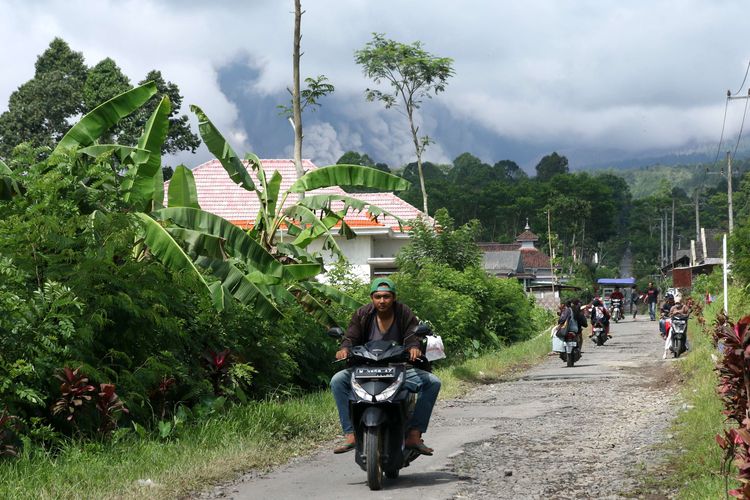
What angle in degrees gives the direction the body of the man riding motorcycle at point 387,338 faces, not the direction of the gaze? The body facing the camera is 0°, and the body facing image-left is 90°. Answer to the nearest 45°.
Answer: approximately 0°

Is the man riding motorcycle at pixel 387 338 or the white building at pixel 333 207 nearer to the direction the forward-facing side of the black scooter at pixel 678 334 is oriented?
the man riding motorcycle

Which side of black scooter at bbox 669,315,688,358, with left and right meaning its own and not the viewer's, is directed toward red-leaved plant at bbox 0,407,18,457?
front

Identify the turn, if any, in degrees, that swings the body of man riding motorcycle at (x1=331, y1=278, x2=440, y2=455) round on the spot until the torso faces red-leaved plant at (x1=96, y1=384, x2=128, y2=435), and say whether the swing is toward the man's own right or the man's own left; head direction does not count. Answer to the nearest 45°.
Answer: approximately 90° to the man's own right

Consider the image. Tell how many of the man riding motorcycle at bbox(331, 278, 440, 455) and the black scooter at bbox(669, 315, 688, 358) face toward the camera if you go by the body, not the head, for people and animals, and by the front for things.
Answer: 2

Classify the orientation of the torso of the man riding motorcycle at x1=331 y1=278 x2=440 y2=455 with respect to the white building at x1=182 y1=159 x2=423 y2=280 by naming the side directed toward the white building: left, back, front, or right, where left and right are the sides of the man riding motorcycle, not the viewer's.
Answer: back

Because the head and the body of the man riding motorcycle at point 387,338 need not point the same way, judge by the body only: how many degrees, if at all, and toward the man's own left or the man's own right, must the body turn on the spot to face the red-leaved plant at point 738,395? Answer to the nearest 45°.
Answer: approximately 45° to the man's own left

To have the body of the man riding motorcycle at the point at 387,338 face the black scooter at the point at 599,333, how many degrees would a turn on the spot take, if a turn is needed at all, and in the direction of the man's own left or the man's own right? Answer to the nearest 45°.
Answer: approximately 180°

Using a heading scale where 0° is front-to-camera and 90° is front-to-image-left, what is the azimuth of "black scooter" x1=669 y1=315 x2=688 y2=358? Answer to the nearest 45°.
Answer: approximately 0°

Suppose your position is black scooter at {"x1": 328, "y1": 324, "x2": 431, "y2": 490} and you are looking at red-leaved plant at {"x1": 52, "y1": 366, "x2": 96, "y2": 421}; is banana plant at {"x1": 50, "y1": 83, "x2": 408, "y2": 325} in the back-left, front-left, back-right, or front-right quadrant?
front-right

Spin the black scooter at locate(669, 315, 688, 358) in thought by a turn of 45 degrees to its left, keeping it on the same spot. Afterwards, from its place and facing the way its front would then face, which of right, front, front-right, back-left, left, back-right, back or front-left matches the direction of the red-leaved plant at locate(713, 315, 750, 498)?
front-right

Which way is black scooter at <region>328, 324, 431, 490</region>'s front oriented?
toward the camera

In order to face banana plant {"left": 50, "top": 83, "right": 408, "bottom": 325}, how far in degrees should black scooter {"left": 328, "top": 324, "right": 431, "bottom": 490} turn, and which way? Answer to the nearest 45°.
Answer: approximately 135° to its right
